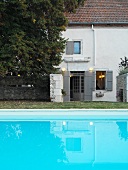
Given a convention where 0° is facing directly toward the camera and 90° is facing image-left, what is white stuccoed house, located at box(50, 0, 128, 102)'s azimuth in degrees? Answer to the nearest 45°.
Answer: approximately 0°

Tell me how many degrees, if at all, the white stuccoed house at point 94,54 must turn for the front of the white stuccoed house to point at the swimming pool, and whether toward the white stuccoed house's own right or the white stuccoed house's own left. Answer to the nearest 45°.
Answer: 0° — it already faces it
